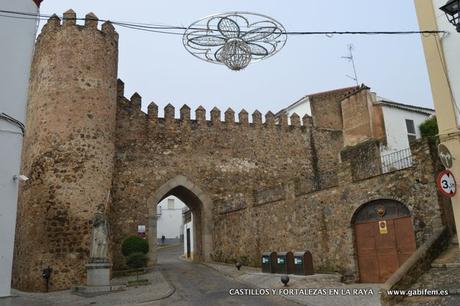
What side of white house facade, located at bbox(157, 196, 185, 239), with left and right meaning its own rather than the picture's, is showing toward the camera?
front

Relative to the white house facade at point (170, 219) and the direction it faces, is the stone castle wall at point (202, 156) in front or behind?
in front

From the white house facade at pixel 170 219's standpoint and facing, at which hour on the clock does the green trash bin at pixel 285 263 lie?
The green trash bin is roughly at 12 o'clock from the white house facade.

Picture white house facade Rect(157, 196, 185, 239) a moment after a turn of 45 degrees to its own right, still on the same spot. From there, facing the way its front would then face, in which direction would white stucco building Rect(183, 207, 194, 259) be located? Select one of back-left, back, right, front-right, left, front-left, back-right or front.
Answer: front-left

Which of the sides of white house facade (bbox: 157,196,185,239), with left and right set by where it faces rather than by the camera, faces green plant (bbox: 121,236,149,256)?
front

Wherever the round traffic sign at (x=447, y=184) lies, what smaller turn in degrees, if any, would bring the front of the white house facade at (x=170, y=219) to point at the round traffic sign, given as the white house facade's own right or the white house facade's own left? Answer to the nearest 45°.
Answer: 0° — it already faces it

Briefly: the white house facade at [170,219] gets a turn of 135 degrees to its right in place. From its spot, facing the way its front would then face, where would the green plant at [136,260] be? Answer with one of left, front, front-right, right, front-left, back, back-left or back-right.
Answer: back-left

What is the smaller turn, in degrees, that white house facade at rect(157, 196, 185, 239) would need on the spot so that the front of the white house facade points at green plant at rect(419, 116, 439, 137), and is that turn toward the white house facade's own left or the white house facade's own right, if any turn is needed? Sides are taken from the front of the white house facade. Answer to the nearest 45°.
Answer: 0° — it already faces it

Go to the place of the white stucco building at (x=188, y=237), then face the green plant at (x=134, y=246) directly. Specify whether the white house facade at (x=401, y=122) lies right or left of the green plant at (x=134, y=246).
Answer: left

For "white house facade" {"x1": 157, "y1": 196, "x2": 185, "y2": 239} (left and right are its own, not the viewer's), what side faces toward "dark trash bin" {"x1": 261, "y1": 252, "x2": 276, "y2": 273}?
front

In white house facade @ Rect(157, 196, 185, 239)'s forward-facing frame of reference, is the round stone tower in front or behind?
in front

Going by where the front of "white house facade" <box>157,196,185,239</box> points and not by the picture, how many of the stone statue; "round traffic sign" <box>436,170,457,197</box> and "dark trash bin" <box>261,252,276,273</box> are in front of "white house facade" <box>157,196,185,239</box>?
3
